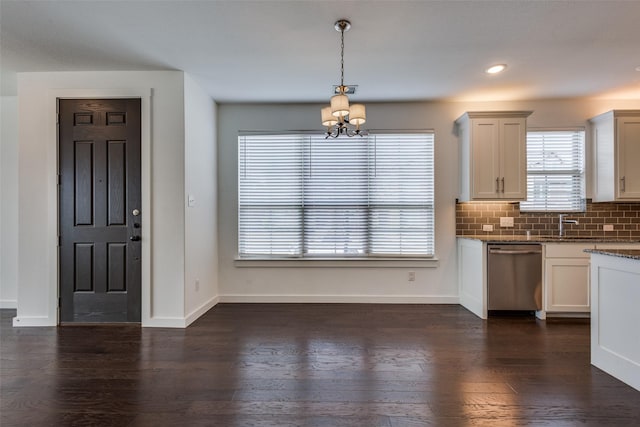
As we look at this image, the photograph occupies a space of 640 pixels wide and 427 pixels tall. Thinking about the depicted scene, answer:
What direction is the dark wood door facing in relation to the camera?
toward the camera

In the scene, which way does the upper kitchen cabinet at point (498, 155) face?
toward the camera

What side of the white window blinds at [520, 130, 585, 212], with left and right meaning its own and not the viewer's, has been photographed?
front

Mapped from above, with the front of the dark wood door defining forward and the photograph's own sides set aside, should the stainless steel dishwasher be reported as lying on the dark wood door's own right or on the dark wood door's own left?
on the dark wood door's own left

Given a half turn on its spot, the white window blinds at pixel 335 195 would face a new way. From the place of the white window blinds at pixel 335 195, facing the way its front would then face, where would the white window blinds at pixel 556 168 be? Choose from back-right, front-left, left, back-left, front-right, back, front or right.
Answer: right

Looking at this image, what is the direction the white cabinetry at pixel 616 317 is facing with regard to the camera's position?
facing the viewer and to the left of the viewer

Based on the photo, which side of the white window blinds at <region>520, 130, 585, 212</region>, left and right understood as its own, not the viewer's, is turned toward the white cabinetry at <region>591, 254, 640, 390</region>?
front

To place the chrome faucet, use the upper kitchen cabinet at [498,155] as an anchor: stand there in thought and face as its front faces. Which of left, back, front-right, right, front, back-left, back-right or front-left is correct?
back-left

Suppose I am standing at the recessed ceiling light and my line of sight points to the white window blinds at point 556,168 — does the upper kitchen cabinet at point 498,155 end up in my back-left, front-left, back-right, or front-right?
front-left

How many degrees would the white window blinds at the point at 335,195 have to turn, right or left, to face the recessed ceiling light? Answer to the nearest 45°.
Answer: approximately 45° to its left
